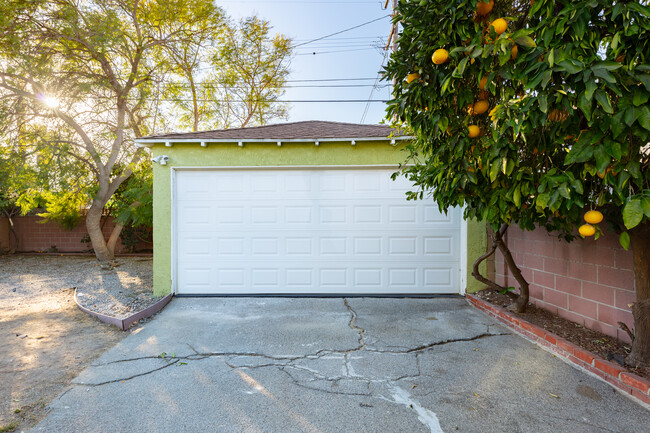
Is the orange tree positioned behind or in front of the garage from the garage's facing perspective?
in front

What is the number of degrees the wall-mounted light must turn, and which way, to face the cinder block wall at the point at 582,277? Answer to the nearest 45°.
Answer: approximately 45° to its left

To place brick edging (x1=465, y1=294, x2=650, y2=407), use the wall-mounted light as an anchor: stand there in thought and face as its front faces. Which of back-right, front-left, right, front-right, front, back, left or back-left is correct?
front-left

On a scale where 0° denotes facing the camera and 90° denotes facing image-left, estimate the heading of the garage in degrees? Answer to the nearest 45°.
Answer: approximately 0°

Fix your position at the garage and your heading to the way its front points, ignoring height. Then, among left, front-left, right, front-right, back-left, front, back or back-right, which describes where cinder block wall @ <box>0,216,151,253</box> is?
back-right

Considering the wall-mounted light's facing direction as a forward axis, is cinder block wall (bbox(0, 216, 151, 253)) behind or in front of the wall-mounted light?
behind
